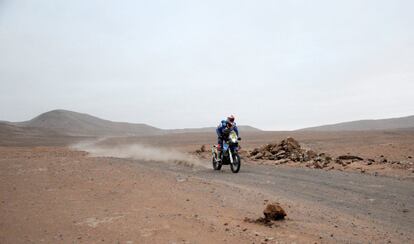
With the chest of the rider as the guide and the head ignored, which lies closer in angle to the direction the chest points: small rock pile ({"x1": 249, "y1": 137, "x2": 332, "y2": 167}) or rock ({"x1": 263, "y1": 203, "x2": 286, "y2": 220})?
the rock

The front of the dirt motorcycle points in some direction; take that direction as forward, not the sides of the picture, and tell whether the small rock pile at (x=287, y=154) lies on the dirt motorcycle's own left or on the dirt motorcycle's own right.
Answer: on the dirt motorcycle's own left

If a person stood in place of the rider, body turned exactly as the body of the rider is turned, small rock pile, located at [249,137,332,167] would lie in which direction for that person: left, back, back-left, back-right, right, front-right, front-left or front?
left

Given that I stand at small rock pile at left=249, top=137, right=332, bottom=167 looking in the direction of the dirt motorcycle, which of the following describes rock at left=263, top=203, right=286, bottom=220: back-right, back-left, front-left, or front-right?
front-left

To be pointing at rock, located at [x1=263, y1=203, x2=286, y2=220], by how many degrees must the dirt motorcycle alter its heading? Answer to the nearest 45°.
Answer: approximately 45° to its right

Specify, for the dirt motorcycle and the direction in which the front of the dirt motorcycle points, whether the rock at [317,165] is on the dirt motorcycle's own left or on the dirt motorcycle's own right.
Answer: on the dirt motorcycle's own left

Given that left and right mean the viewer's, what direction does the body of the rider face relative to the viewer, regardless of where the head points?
facing the viewer and to the right of the viewer

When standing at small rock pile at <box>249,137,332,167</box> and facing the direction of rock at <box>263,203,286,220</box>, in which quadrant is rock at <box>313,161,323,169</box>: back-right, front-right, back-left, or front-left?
front-left

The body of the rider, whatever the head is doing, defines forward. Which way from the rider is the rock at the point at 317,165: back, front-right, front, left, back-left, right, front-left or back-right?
front-left

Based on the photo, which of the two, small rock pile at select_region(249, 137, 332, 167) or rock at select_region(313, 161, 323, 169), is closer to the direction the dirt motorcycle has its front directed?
the rock
